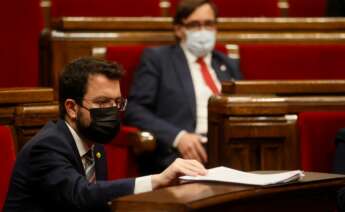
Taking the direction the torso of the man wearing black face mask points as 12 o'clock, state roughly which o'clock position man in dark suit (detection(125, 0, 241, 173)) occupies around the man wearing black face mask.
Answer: The man in dark suit is roughly at 8 o'clock from the man wearing black face mask.

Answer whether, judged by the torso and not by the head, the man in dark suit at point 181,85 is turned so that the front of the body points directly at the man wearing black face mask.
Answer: no

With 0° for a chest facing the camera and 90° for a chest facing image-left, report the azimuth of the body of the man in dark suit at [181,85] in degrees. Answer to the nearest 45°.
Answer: approximately 315°

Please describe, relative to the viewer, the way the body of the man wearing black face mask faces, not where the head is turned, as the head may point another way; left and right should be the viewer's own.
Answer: facing the viewer and to the right of the viewer
